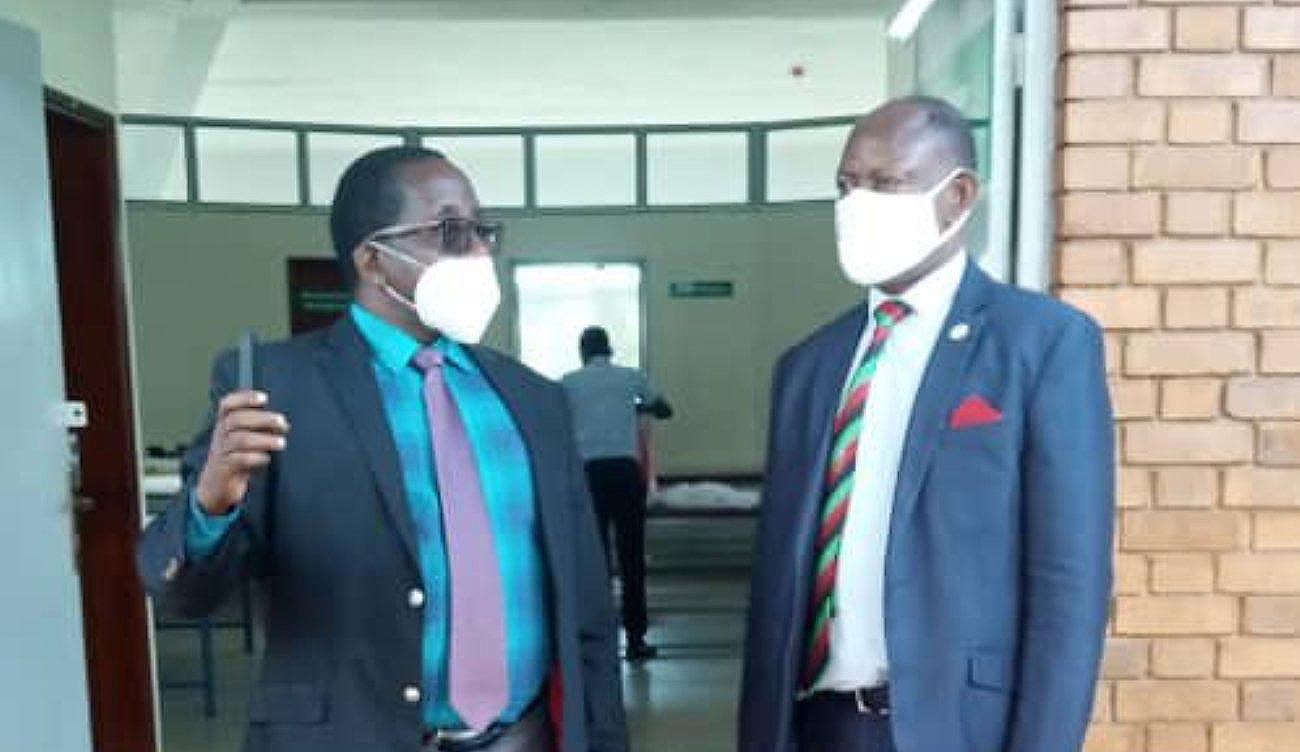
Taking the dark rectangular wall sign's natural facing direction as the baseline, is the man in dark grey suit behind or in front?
in front

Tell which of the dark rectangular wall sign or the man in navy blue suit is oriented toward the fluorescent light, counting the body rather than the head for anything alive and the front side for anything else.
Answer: the dark rectangular wall sign

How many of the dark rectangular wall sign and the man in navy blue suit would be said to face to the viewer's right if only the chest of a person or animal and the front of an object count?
0

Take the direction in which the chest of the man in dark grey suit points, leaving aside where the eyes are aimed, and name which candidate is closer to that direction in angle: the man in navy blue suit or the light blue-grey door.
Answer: the man in navy blue suit

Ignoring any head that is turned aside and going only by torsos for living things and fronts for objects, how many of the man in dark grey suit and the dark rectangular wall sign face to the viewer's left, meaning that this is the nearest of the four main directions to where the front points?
0

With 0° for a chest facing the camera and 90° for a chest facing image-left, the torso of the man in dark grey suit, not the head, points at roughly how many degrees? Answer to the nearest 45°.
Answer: approximately 315°

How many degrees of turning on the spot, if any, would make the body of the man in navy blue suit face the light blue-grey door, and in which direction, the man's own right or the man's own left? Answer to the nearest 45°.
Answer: approximately 45° to the man's own right

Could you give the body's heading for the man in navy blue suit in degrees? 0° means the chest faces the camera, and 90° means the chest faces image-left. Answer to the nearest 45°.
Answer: approximately 45°

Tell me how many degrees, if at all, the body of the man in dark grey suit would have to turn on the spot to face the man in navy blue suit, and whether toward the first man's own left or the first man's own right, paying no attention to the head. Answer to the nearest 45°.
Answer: approximately 45° to the first man's own left

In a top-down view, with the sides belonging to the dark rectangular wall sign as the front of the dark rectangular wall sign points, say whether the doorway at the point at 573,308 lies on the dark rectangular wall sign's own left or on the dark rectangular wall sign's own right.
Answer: on the dark rectangular wall sign's own right
